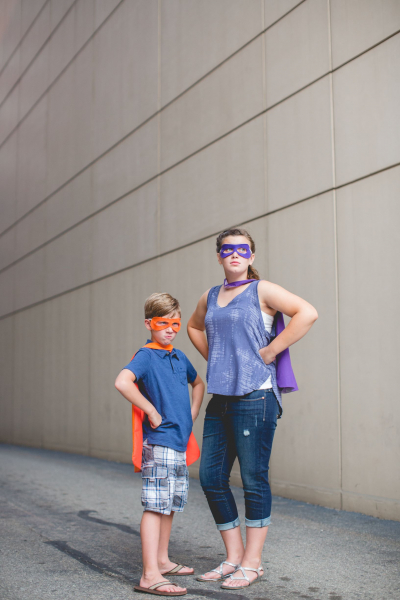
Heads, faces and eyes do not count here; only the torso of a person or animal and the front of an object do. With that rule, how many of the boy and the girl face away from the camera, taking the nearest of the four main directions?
0

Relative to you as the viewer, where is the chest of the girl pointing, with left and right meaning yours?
facing the viewer and to the left of the viewer

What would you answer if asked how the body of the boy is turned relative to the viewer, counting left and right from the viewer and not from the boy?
facing the viewer and to the right of the viewer
